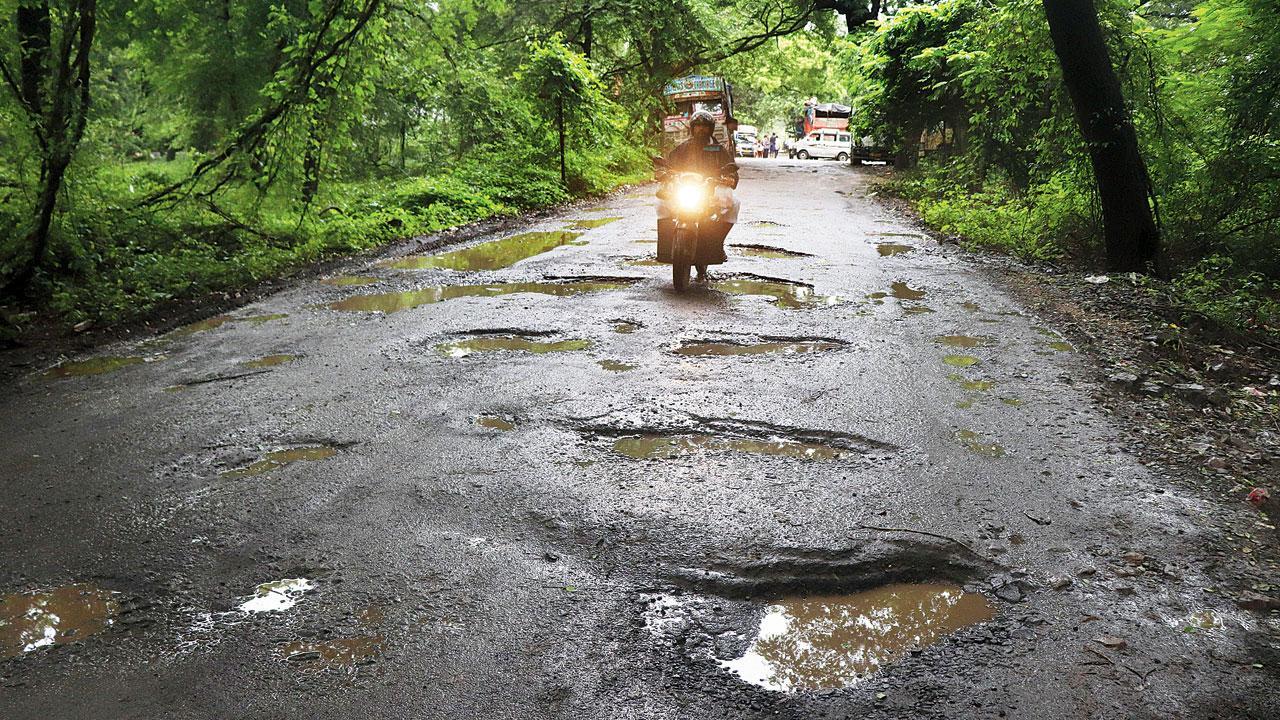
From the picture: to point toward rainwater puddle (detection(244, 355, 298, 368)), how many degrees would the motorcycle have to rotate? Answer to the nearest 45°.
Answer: approximately 45° to its right

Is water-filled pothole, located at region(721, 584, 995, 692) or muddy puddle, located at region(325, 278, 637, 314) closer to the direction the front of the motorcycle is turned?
the water-filled pothole

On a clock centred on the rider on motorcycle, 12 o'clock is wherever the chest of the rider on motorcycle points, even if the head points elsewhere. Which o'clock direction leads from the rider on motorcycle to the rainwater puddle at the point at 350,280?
The rainwater puddle is roughly at 3 o'clock from the rider on motorcycle.

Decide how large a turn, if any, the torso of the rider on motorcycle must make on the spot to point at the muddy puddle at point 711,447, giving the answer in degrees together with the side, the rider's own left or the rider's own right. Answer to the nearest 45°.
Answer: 0° — they already face it

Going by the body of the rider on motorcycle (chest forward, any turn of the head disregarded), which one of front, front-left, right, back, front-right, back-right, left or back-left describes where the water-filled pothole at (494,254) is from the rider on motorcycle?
back-right

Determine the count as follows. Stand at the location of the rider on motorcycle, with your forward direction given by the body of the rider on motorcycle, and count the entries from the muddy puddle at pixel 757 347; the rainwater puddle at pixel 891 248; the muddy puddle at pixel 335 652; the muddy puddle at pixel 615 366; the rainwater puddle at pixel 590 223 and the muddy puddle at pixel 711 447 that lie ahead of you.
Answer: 4

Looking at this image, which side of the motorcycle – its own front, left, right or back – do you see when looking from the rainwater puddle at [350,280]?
right

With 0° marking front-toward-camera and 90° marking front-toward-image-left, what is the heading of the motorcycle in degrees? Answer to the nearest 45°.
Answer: approximately 0°

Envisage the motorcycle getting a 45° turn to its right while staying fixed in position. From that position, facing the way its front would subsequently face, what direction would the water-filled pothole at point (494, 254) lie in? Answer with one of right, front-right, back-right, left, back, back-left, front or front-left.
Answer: right

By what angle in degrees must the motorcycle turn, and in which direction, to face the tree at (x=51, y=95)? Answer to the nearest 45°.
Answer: approximately 90° to its right

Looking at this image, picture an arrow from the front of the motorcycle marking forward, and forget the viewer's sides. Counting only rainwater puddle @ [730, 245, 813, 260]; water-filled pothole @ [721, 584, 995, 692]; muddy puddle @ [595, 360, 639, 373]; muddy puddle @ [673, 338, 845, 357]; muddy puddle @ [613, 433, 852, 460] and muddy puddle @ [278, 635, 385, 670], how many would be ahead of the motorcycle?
5
